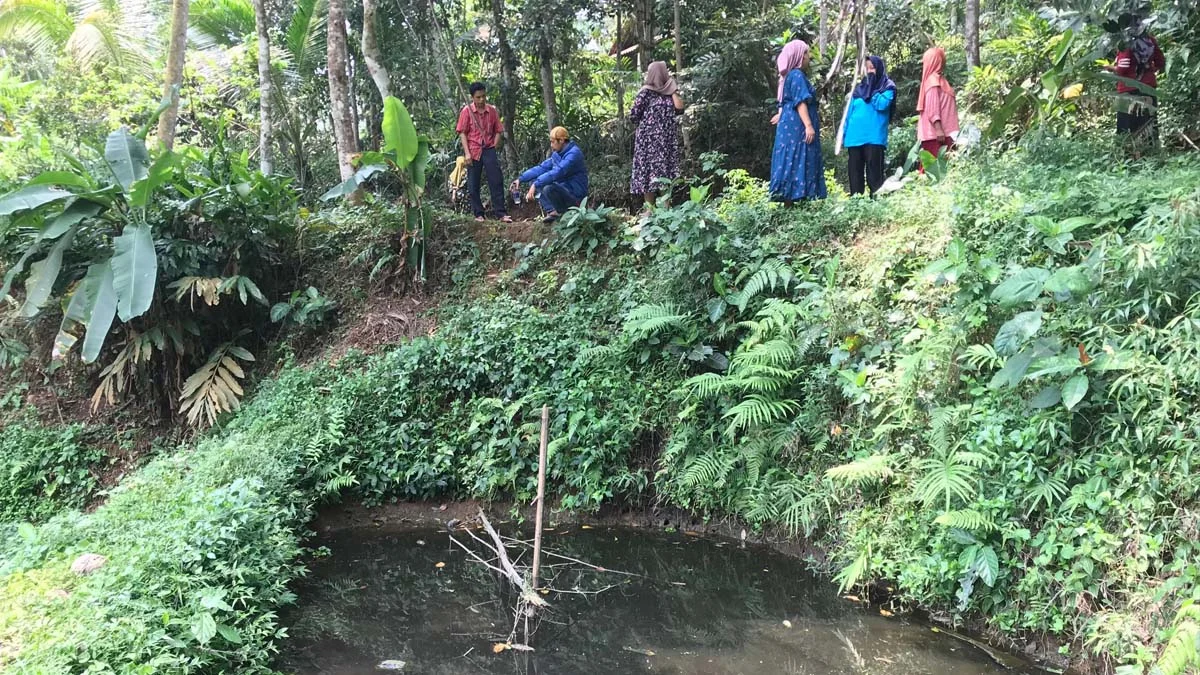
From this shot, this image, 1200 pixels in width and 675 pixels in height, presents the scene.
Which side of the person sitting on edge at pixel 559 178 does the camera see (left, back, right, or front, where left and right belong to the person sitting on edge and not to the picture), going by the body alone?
left

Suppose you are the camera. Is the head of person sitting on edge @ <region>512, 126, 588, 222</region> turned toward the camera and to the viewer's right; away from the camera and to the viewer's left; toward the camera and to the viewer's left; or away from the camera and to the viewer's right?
toward the camera and to the viewer's left

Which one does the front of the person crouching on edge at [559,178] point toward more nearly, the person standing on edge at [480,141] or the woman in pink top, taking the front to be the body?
the person standing on edge

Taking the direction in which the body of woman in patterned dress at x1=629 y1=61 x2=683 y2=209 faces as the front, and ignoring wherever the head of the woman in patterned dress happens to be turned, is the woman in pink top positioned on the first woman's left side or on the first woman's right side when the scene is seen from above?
on the first woman's right side

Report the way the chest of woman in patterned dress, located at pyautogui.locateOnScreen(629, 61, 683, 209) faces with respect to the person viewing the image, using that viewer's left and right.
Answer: facing away from the viewer

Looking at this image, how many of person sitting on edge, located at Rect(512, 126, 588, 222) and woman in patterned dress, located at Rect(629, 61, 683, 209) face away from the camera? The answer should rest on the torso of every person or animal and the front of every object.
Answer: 1

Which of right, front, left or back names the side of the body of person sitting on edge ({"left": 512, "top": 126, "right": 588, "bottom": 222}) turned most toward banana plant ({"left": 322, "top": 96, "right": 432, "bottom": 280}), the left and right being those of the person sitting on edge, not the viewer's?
front

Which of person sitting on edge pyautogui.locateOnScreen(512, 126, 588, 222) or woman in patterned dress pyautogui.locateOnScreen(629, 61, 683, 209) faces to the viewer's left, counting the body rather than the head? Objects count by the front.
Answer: the person sitting on edge

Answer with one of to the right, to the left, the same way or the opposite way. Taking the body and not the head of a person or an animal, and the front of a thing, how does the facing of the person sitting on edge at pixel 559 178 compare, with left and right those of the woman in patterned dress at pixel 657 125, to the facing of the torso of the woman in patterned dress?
to the left

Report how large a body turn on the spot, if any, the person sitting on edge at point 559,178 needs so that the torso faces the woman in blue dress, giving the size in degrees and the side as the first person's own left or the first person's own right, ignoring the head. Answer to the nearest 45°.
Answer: approximately 135° to the first person's own left
